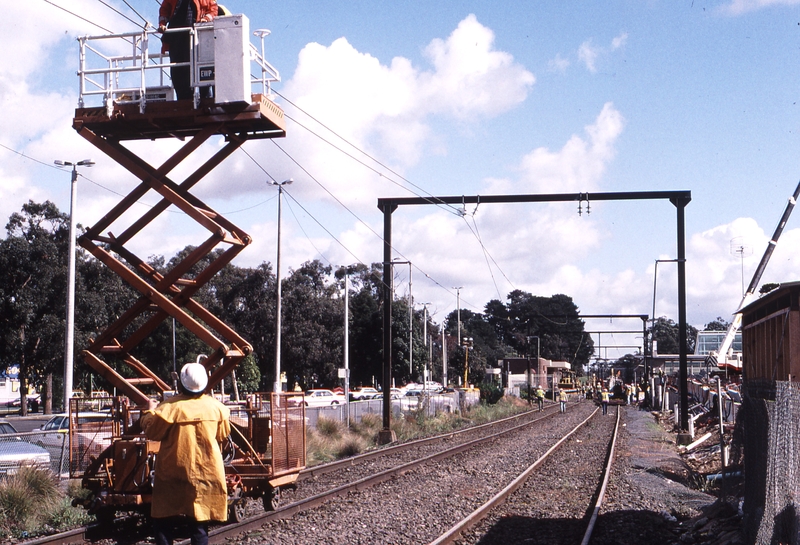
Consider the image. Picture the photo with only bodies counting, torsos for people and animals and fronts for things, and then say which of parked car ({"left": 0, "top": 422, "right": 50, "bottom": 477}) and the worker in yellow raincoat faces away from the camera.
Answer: the worker in yellow raincoat

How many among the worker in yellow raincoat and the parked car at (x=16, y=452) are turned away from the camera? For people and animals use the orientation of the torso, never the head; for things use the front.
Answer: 1

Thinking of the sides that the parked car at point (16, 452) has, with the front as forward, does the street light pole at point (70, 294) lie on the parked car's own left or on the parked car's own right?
on the parked car's own left

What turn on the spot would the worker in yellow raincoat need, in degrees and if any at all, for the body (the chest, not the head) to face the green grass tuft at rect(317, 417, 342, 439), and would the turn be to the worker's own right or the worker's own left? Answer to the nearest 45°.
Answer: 0° — they already face it

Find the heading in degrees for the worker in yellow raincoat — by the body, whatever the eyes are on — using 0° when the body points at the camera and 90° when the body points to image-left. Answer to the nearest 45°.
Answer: approximately 180°

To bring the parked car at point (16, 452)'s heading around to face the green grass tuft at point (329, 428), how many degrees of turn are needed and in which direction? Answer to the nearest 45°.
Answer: approximately 45° to its left

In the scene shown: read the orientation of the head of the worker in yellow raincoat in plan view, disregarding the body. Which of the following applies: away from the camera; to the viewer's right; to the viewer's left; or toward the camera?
away from the camera

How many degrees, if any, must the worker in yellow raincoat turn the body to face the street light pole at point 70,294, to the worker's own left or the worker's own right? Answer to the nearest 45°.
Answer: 0° — they already face it

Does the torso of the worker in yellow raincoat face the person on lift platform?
yes
